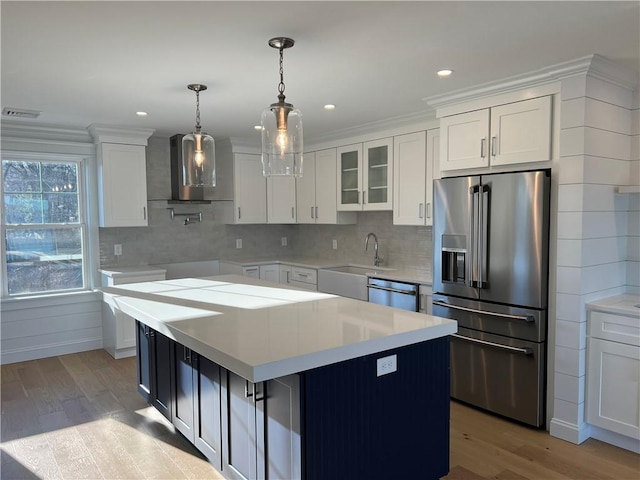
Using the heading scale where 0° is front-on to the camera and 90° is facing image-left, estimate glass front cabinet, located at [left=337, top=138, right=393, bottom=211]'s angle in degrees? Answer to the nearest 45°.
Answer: approximately 45°

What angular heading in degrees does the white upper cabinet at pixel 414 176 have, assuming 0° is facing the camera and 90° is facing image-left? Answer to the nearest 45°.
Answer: approximately 45°

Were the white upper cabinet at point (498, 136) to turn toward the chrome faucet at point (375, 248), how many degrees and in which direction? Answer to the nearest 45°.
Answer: approximately 90° to its right

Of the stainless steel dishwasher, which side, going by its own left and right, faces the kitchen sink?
right

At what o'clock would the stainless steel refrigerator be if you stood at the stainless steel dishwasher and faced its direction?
The stainless steel refrigerator is roughly at 9 o'clock from the stainless steel dishwasher.

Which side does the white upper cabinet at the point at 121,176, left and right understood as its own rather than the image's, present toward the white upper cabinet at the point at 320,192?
left
